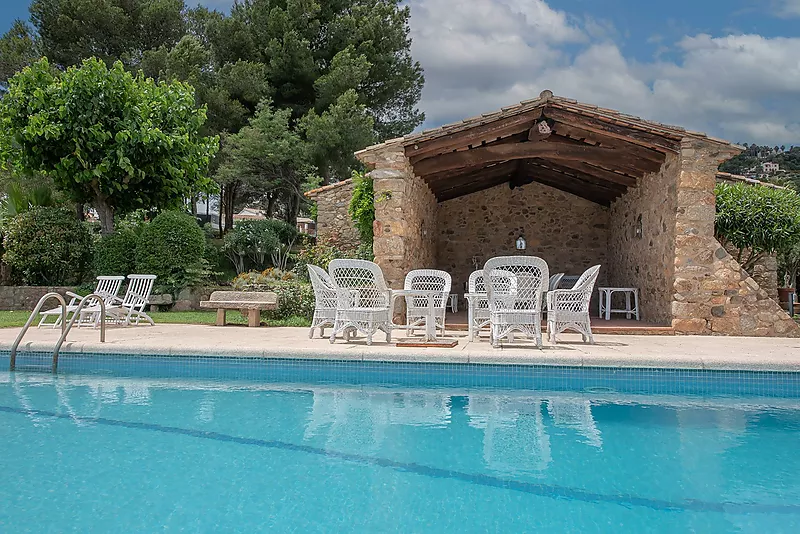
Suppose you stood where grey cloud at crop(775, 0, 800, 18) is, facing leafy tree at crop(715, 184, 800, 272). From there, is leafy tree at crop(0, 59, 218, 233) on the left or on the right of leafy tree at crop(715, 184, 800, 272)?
right

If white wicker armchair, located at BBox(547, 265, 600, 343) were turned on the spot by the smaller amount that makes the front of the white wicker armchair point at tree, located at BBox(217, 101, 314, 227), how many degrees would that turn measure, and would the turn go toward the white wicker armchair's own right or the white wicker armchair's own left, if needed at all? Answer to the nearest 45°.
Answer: approximately 45° to the white wicker armchair's own right

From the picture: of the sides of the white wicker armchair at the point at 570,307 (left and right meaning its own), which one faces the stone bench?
front

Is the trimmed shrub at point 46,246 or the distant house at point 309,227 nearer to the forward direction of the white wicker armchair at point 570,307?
the trimmed shrub

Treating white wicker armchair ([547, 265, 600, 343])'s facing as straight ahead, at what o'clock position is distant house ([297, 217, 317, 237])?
The distant house is roughly at 2 o'clock from the white wicker armchair.

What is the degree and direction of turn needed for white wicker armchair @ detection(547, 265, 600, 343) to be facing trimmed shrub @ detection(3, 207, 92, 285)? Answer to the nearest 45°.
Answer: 0° — it already faces it

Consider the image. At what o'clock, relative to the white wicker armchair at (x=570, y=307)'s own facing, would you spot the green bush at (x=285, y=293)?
The green bush is roughly at 1 o'clock from the white wicker armchair.

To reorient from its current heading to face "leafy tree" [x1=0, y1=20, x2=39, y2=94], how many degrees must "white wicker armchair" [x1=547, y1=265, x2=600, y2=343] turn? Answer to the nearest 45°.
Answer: approximately 45° to its right

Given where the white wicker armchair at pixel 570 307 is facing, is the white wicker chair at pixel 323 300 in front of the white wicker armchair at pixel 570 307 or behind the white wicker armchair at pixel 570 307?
in front

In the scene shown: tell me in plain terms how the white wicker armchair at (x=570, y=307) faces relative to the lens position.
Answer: facing to the left of the viewer

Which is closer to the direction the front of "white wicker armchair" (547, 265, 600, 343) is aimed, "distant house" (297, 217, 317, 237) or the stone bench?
the stone bench

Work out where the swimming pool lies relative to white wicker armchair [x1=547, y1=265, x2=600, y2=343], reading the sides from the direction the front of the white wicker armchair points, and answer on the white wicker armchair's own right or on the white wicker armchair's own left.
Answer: on the white wicker armchair's own left

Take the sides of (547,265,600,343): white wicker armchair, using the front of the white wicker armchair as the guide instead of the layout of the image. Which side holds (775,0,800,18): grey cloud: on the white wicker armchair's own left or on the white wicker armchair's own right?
on the white wicker armchair's own right
